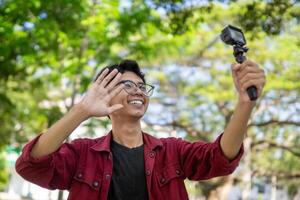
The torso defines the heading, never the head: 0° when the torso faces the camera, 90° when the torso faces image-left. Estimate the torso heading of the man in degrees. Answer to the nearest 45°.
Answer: approximately 0°

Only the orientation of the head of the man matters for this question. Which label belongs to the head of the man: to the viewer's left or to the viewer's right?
to the viewer's right
